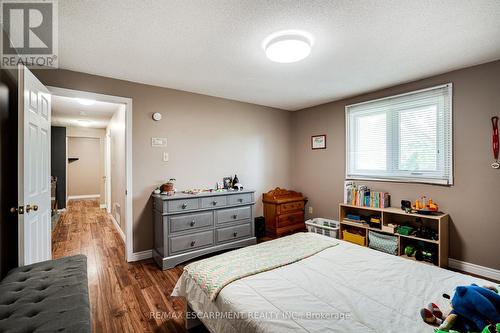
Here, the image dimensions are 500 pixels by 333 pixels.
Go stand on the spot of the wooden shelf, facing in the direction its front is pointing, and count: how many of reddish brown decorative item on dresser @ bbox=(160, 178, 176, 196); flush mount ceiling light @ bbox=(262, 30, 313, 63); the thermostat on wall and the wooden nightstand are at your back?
0

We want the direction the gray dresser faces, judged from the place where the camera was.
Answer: facing the viewer and to the right of the viewer

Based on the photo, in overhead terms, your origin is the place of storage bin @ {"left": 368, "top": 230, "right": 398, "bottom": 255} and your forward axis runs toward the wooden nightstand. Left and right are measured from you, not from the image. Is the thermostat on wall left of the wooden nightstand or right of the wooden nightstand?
left

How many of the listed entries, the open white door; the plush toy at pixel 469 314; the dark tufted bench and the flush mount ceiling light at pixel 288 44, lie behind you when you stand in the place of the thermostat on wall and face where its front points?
0

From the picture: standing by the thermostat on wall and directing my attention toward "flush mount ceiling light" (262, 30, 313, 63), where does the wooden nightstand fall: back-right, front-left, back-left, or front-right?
front-left

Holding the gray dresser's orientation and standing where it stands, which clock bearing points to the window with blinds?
The window with blinds is roughly at 11 o'clock from the gray dresser.

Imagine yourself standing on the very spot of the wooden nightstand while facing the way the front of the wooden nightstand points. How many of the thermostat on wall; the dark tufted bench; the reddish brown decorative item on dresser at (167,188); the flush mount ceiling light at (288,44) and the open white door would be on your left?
0

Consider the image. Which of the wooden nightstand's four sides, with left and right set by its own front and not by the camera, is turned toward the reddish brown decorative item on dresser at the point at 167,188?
right

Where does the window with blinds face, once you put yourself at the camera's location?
facing the viewer and to the left of the viewer

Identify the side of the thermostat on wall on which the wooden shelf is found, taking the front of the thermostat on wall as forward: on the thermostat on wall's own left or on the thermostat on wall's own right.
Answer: on the thermostat on wall's own left

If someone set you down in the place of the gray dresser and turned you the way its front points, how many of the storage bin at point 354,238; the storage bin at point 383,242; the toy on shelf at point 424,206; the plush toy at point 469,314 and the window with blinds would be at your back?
0

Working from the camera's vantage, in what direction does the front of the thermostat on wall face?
facing the viewer

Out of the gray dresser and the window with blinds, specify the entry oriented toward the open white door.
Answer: the window with blinds

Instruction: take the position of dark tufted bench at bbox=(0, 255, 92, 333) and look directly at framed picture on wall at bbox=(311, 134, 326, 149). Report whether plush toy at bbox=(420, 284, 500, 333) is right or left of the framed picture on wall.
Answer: right

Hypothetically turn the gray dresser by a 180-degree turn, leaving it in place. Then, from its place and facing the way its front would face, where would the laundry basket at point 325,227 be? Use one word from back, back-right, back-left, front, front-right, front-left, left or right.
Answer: back-right

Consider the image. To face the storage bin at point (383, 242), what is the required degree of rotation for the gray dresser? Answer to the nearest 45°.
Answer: approximately 45° to its left

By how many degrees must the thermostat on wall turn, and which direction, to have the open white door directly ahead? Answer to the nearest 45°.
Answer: approximately 45° to its right
